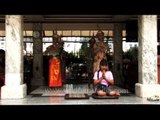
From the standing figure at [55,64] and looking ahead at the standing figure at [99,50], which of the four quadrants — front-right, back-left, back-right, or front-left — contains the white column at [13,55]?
back-right

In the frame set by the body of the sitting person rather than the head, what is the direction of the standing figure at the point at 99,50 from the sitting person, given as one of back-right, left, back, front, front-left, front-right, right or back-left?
back

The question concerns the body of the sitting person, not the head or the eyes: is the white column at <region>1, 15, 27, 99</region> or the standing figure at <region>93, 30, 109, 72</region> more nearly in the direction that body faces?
the white column

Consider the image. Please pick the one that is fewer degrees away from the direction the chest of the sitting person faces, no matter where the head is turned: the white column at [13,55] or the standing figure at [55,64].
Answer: the white column

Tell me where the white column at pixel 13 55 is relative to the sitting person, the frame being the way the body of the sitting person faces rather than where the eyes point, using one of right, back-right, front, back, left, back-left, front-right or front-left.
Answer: right

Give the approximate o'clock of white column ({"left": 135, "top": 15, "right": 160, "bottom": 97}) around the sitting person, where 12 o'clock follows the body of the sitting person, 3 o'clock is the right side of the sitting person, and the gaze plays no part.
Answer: The white column is roughly at 8 o'clock from the sitting person.

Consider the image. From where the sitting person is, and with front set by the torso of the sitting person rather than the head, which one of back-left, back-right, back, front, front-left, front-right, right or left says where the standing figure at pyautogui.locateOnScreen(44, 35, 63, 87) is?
back-right

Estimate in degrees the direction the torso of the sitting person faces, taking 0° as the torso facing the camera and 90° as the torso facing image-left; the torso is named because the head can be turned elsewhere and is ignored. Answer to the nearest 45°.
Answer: approximately 0°
